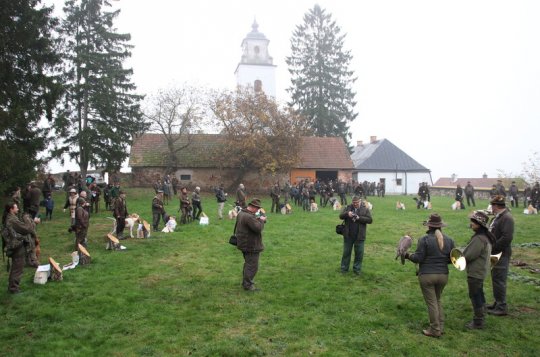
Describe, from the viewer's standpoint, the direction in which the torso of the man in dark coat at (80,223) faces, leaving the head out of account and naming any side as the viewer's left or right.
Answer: facing to the right of the viewer

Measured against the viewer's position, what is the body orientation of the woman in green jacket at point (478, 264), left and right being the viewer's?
facing to the left of the viewer

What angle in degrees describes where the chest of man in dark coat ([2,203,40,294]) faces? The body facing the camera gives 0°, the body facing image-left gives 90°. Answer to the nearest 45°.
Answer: approximately 270°

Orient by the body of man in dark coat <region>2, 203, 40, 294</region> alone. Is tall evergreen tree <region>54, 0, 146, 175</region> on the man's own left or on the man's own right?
on the man's own left

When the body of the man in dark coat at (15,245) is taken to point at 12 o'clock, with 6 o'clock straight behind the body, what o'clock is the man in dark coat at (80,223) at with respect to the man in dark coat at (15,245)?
the man in dark coat at (80,223) is roughly at 10 o'clock from the man in dark coat at (15,245).

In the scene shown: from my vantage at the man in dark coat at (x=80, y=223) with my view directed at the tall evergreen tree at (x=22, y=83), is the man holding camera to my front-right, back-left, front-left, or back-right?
back-right

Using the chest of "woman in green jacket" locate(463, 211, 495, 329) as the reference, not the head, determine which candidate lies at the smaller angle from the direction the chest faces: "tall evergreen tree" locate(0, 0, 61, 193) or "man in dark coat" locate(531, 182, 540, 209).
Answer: the tall evergreen tree

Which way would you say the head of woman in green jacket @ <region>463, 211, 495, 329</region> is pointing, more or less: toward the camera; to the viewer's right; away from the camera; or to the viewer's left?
to the viewer's left

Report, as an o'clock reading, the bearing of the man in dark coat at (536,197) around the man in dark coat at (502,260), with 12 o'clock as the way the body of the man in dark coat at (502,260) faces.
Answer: the man in dark coat at (536,197) is roughly at 3 o'clock from the man in dark coat at (502,260).

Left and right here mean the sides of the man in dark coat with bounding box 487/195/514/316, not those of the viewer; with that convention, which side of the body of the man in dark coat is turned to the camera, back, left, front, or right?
left

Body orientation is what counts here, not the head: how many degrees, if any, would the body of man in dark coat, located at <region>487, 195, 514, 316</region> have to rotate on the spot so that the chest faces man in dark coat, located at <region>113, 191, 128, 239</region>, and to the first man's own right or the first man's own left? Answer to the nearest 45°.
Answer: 0° — they already face them

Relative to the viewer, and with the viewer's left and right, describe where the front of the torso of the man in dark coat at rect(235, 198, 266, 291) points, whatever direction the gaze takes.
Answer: facing to the right of the viewer

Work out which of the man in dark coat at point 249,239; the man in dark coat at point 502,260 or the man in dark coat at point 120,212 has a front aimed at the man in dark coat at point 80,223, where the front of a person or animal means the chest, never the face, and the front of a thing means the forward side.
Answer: the man in dark coat at point 502,260

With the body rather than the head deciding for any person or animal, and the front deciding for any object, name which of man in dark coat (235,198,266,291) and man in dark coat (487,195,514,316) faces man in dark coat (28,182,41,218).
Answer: man in dark coat (487,195,514,316)
